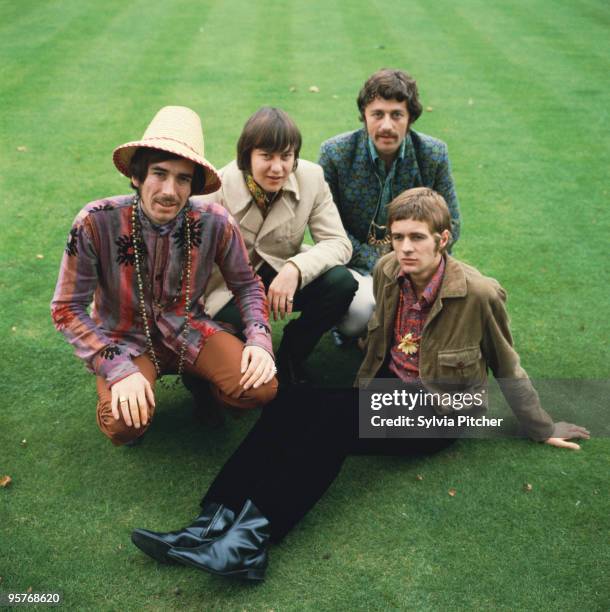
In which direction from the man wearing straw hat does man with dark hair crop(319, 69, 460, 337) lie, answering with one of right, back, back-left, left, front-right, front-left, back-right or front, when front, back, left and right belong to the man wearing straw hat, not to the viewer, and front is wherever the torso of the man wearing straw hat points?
back-left

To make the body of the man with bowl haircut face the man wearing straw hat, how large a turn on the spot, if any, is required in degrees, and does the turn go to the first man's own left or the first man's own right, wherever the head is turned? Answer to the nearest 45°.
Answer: approximately 45° to the first man's own right

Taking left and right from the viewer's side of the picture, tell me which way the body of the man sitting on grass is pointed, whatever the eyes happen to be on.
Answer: facing the viewer and to the left of the viewer

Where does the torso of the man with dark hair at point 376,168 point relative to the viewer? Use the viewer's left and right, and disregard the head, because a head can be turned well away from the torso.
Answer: facing the viewer

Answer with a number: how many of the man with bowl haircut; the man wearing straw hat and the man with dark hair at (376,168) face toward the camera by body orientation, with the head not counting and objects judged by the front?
3

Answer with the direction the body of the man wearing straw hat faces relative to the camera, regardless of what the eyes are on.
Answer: toward the camera

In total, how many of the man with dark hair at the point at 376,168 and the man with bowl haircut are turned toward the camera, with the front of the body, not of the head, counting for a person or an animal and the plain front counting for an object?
2

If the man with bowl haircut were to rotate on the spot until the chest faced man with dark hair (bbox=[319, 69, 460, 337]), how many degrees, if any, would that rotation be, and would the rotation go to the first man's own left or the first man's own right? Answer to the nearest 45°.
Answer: approximately 135° to the first man's own left

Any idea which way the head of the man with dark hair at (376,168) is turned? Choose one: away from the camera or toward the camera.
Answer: toward the camera

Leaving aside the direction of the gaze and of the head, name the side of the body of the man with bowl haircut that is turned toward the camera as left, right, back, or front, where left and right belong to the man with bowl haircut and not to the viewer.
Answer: front

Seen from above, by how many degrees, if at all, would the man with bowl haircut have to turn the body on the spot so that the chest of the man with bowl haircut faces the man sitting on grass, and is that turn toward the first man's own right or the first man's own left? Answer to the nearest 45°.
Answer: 0° — they already face them

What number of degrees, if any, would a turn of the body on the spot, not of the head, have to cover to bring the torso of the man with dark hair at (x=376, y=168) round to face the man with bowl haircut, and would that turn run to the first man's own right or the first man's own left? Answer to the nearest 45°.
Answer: approximately 45° to the first man's own right

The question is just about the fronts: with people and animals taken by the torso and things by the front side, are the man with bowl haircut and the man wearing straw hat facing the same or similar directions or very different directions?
same or similar directions

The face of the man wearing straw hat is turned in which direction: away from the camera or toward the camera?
toward the camera

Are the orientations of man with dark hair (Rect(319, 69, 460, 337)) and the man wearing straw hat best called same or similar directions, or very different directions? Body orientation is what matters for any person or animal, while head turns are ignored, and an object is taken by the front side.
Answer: same or similar directions

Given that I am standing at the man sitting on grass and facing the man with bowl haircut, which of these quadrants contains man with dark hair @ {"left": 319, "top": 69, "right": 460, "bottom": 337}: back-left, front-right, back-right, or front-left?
front-right

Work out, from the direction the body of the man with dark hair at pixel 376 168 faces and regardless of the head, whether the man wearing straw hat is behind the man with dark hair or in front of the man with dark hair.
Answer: in front

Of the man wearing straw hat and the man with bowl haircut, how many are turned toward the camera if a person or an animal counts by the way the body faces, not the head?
2
